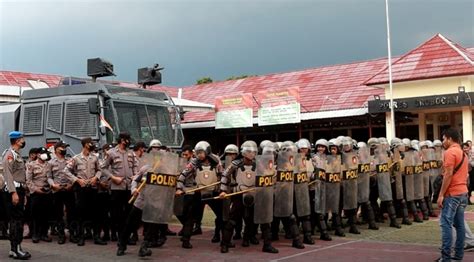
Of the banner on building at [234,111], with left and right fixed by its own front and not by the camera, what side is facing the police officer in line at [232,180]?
front

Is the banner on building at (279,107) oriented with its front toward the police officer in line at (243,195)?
yes

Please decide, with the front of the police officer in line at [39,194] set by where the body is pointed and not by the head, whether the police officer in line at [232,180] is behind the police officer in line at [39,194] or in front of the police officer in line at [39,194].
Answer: in front

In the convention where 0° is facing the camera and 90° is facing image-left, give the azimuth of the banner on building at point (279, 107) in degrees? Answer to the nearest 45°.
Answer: approximately 0°

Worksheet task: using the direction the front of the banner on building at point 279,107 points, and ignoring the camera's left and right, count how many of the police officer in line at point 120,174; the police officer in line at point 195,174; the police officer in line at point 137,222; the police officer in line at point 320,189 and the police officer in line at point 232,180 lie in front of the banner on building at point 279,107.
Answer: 5

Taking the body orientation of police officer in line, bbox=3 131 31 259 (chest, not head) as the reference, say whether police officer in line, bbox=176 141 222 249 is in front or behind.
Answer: in front
